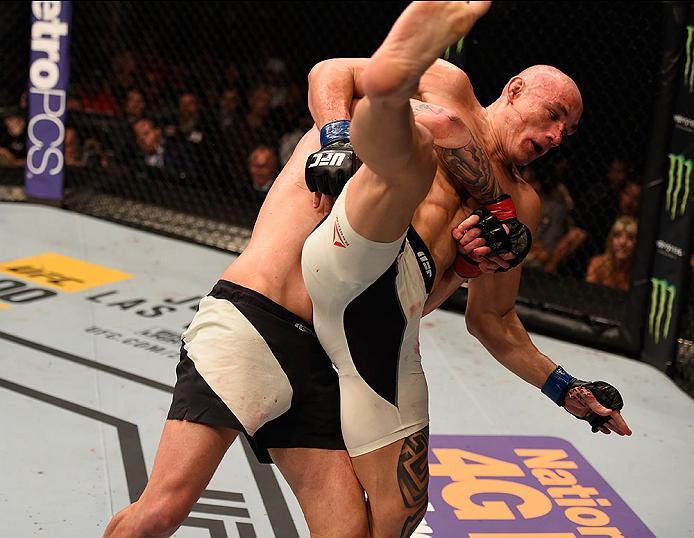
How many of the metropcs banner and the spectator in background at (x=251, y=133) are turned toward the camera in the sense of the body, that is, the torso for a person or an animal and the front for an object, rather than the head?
2

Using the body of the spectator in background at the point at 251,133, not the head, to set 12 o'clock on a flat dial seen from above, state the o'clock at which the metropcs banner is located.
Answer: The metropcs banner is roughly at 3 o'clock from the spectator in background.

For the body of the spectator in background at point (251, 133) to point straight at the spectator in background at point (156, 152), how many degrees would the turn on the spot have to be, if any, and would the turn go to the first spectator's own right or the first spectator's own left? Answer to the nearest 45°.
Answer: approximately 90° to the first spectator's own right

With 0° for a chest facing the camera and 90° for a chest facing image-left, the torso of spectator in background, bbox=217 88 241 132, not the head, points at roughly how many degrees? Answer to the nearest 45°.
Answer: approximately 0°

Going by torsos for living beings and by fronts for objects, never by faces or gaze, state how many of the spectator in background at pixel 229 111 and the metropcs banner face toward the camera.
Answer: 2
